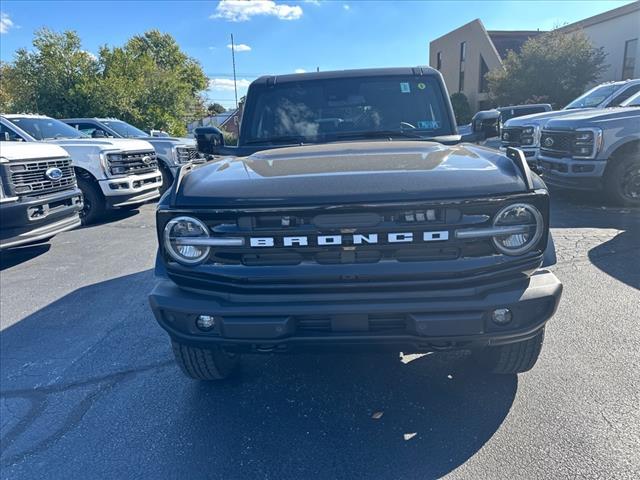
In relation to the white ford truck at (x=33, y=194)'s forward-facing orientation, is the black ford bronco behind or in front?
in front

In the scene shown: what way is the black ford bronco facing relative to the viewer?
toward the camera

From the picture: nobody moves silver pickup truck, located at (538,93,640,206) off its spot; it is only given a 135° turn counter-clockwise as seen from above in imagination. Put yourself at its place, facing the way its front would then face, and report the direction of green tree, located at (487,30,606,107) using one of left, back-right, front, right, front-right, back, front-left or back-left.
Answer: left

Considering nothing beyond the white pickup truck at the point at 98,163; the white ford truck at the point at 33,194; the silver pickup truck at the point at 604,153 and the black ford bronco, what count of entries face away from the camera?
0

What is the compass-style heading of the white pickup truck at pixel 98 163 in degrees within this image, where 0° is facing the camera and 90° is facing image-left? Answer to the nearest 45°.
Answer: approximately 315°

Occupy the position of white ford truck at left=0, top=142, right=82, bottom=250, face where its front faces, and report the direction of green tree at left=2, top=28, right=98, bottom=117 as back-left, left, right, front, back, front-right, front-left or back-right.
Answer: back-left

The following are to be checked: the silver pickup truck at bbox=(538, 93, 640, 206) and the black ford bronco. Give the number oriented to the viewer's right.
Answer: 0

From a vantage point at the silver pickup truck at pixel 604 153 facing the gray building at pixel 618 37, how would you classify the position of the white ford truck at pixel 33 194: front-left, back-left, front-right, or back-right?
back-left

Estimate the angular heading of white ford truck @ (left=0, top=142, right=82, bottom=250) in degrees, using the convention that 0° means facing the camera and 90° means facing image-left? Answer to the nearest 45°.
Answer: approximately 315°

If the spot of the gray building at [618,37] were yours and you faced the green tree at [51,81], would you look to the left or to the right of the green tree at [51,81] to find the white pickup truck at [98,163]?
left

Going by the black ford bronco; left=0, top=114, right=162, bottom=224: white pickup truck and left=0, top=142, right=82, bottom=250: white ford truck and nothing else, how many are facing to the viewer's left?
0

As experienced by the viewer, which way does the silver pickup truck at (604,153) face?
facing the viewer and to the left of the viewer

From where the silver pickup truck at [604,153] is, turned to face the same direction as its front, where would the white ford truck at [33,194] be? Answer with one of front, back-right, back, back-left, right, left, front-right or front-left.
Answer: front
